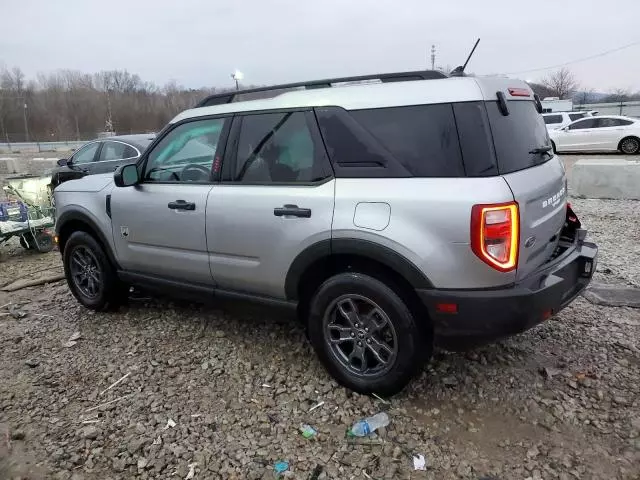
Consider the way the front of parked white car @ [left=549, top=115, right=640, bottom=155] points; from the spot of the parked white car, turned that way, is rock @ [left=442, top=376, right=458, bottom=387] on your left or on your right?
on your left

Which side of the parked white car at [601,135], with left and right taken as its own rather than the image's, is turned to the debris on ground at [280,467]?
left

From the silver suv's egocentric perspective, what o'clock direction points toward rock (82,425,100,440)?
The rock is roughly at 10 o'clock from the silver suv.

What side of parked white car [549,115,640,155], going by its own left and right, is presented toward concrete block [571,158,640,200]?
left

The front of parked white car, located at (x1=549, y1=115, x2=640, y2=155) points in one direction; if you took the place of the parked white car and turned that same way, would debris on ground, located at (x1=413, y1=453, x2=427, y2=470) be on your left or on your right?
on your left

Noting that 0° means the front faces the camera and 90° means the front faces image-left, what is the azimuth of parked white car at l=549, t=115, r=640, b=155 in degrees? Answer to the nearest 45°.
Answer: approximately 90°

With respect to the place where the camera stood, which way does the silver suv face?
facing away from the viewer and to the left of the viewer

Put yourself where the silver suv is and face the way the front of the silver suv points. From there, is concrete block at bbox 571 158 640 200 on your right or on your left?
on your right
